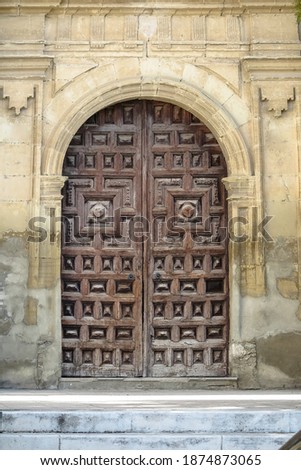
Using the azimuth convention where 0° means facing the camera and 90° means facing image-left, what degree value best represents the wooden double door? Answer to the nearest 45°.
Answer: approximately 0°

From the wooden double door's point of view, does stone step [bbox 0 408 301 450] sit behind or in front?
in front
